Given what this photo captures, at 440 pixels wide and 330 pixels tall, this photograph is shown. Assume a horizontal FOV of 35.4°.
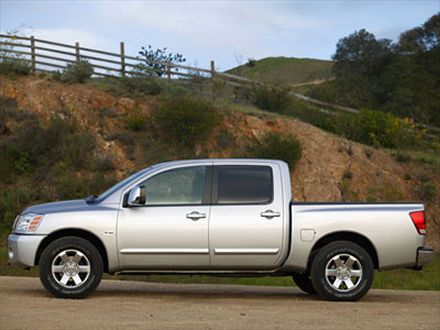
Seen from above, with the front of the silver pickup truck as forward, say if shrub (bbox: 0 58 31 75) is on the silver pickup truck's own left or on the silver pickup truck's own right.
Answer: on the silver pickup truck's own right

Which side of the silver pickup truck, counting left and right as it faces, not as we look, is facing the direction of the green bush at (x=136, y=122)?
right

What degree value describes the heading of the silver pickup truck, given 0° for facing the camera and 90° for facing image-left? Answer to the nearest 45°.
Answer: approximately 90°

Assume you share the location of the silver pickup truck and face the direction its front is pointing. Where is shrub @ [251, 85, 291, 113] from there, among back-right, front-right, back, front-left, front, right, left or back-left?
right

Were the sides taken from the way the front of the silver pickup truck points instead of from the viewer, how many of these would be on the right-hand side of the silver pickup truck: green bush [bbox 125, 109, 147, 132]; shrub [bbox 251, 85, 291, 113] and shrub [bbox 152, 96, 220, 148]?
3

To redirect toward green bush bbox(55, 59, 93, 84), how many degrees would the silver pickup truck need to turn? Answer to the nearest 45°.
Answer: approximately 90° to its right
